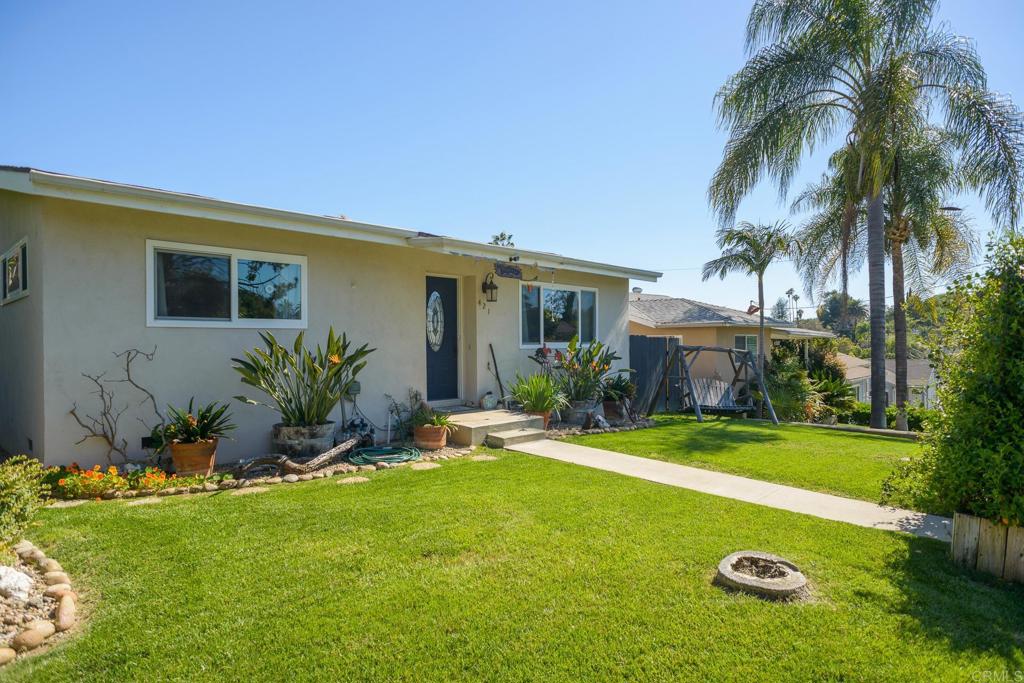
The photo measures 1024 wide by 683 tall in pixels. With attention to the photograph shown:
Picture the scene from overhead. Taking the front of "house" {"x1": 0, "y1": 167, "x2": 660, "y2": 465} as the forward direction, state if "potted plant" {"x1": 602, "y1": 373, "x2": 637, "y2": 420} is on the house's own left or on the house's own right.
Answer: on the house's own left

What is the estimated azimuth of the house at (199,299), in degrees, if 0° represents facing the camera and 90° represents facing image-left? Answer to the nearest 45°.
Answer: approximately 315°

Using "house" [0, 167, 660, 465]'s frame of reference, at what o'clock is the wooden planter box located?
The wooden planter box is roughly at 12 o'clock from the house.

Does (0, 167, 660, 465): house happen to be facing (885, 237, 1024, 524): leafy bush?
yes

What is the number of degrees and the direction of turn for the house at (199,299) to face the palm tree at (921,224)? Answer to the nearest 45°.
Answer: approximately 45° to its left

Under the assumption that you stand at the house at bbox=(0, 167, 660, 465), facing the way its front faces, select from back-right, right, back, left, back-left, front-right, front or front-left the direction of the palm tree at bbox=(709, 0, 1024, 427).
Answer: front-left

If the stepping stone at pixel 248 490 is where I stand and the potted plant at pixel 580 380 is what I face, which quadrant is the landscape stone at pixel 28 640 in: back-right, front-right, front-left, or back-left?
back-right

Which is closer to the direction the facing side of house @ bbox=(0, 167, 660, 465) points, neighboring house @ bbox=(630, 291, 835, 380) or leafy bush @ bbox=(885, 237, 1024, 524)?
the leafy bush

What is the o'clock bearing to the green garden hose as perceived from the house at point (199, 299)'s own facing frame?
The green garden hose is roughly at 11 o'clock from the house.

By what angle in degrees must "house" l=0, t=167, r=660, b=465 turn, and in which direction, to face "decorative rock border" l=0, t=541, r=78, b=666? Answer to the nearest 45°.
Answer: approximately 45° to its right
